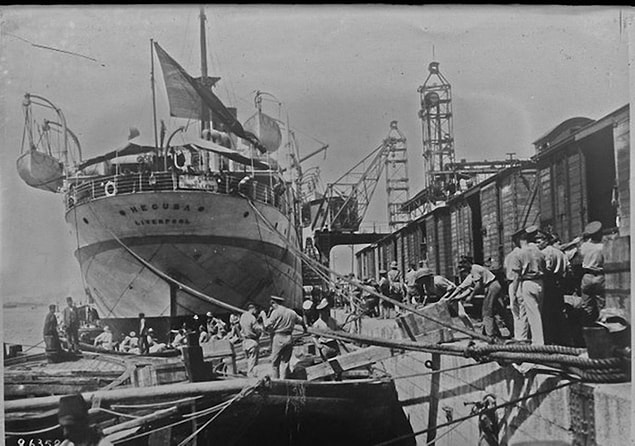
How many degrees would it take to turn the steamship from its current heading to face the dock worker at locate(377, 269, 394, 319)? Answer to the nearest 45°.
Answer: approximately 90° to its right

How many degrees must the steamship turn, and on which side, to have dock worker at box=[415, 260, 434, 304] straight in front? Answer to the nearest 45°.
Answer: approximately 90° to its right

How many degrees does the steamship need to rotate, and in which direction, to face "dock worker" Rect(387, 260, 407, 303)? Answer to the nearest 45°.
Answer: approximately 90° to its right

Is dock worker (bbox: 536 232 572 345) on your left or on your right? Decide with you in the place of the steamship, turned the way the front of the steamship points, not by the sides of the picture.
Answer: on your right

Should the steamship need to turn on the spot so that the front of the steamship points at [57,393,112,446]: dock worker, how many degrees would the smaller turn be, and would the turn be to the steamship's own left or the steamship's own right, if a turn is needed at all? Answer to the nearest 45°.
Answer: approximately 135° to the steamship's own left

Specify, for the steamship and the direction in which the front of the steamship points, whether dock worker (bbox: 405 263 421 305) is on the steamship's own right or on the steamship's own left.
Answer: on the steamship's own right

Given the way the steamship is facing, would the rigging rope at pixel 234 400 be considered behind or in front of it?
behind

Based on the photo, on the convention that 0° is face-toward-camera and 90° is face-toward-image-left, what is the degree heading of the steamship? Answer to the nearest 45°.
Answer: approximately 180°
